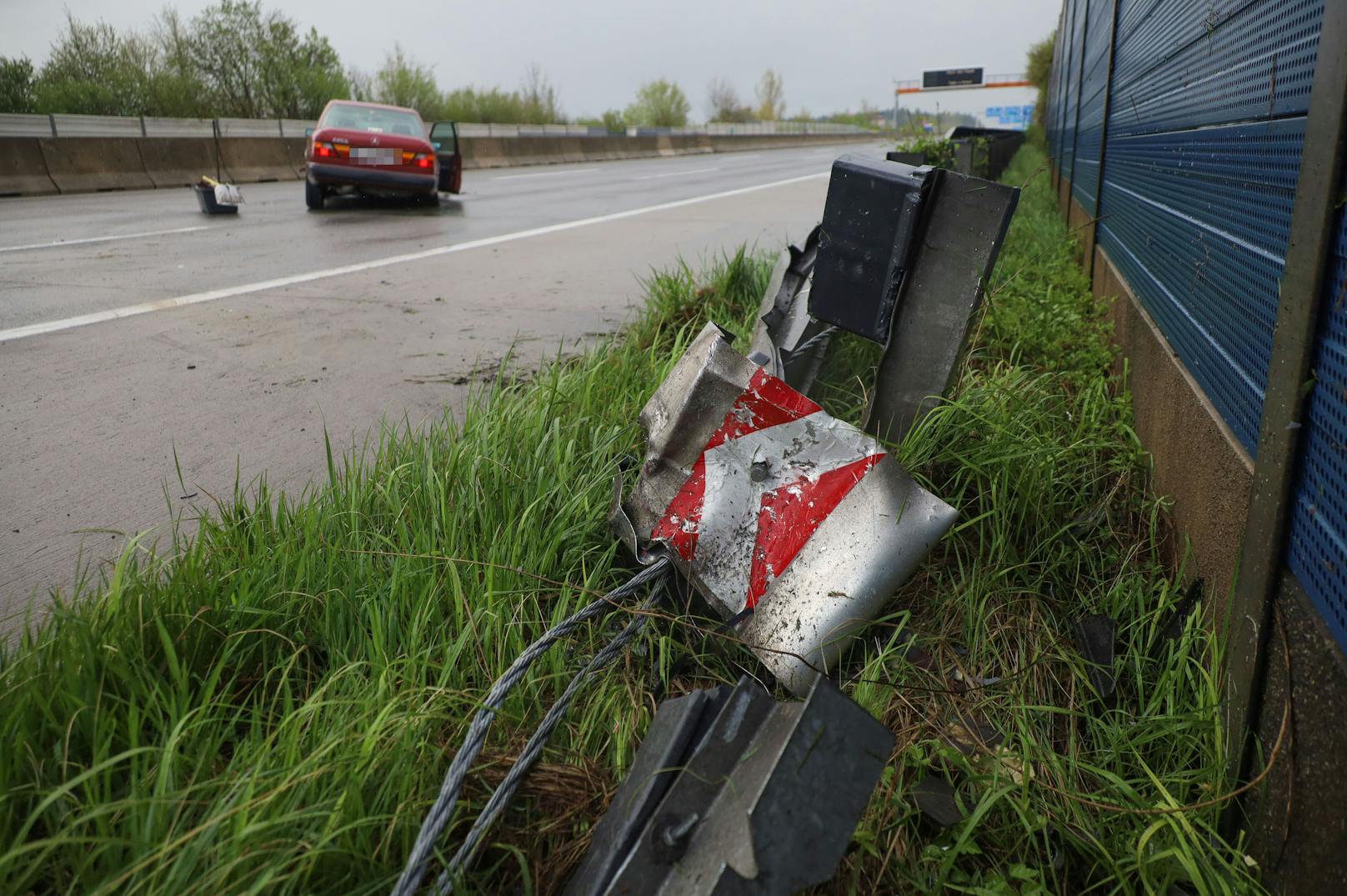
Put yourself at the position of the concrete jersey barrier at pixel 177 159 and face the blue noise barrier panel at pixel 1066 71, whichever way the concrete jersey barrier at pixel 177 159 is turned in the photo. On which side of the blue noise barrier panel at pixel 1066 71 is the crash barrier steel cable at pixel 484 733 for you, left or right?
right

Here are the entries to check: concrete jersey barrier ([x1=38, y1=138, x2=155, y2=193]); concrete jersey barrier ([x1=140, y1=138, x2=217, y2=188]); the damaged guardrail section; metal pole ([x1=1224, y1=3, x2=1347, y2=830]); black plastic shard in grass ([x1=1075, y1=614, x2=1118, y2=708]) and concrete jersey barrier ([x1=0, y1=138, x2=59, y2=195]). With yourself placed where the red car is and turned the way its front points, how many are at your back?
3

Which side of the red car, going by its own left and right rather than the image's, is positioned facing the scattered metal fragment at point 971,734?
back

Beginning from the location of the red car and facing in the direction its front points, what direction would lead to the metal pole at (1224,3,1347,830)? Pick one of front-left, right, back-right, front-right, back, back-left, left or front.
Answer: back

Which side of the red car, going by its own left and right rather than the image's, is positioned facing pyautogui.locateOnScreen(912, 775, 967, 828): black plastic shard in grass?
back

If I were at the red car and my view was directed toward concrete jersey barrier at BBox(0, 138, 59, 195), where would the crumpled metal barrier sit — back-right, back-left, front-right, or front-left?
back-left

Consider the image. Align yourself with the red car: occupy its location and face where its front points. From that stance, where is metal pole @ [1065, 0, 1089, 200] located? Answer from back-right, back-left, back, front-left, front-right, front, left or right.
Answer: back-right

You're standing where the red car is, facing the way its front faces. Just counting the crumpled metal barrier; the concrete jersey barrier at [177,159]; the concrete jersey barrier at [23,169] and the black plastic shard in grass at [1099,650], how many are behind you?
2

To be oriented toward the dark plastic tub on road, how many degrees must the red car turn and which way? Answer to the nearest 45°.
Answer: approximately 135° to its left

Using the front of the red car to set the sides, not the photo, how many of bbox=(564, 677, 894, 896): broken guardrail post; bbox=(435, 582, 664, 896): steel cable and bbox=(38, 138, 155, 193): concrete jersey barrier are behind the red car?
2

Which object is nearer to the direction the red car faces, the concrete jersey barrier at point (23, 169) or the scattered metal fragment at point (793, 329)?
the concrete jersey barrier

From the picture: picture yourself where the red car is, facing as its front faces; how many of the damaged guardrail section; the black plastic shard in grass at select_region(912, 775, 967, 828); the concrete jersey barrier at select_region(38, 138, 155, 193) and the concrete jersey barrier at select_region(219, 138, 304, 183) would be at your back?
2

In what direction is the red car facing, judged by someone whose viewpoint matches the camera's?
facing away from the viewer

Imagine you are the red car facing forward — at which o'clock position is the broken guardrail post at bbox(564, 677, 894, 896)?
The broken guardrail post is roughly at 6 o'clock from the red car.

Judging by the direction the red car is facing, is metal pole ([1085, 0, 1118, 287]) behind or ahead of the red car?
behind

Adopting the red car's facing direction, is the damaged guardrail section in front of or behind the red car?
behind
